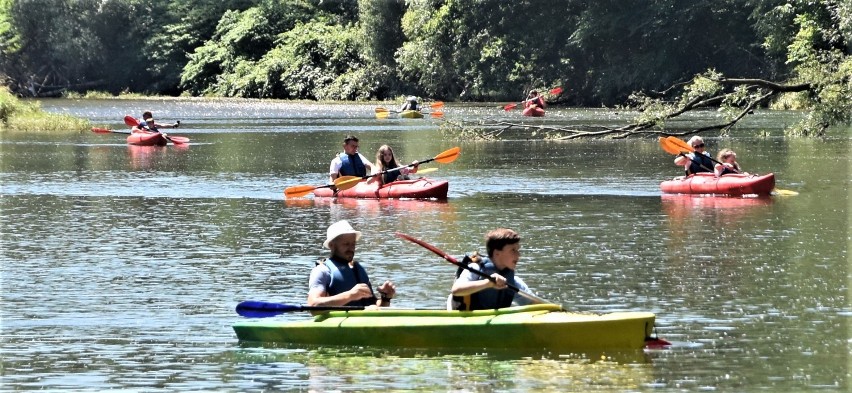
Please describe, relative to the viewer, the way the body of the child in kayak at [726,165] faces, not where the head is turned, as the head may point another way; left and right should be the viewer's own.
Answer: facing the viewer and to the right of the viewer

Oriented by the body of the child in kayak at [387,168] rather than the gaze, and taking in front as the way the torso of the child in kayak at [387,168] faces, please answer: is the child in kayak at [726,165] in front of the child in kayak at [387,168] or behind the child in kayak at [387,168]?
in front

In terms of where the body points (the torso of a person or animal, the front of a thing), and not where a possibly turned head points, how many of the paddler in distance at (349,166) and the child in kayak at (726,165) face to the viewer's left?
0

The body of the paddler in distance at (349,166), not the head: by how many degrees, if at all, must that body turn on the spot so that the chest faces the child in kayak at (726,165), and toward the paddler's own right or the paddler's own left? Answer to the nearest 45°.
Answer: approximately 45° to the paddler's own left

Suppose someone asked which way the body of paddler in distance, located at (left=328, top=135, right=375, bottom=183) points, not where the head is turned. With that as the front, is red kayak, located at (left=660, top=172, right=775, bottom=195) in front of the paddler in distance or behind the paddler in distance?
in front

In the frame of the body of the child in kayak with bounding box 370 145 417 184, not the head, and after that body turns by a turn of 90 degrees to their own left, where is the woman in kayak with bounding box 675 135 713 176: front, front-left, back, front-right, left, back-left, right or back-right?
front-right

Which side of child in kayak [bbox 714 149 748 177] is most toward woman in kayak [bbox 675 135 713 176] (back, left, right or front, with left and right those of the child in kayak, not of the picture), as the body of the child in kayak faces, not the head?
back

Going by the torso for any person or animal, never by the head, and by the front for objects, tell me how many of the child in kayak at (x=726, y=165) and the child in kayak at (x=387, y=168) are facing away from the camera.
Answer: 0

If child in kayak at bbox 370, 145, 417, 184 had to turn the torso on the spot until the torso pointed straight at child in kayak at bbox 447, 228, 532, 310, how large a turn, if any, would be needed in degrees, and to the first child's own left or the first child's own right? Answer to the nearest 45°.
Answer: approximately 45° to the first child's own right

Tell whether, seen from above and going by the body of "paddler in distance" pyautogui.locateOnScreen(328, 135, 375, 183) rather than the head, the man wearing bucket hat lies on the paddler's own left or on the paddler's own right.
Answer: on the paddler's own right

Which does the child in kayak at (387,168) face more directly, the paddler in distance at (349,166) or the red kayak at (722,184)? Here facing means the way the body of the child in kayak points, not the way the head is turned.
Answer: the red kayak
